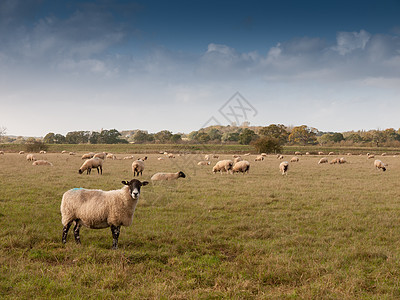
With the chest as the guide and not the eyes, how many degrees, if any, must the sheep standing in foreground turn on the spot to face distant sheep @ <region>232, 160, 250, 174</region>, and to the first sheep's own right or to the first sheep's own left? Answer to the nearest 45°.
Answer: approximately 45° to the first sheep's own left

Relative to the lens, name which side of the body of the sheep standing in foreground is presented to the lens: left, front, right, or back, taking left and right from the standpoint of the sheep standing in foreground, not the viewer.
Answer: right

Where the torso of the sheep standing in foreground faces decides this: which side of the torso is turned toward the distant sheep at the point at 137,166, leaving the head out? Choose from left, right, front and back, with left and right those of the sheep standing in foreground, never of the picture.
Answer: left
